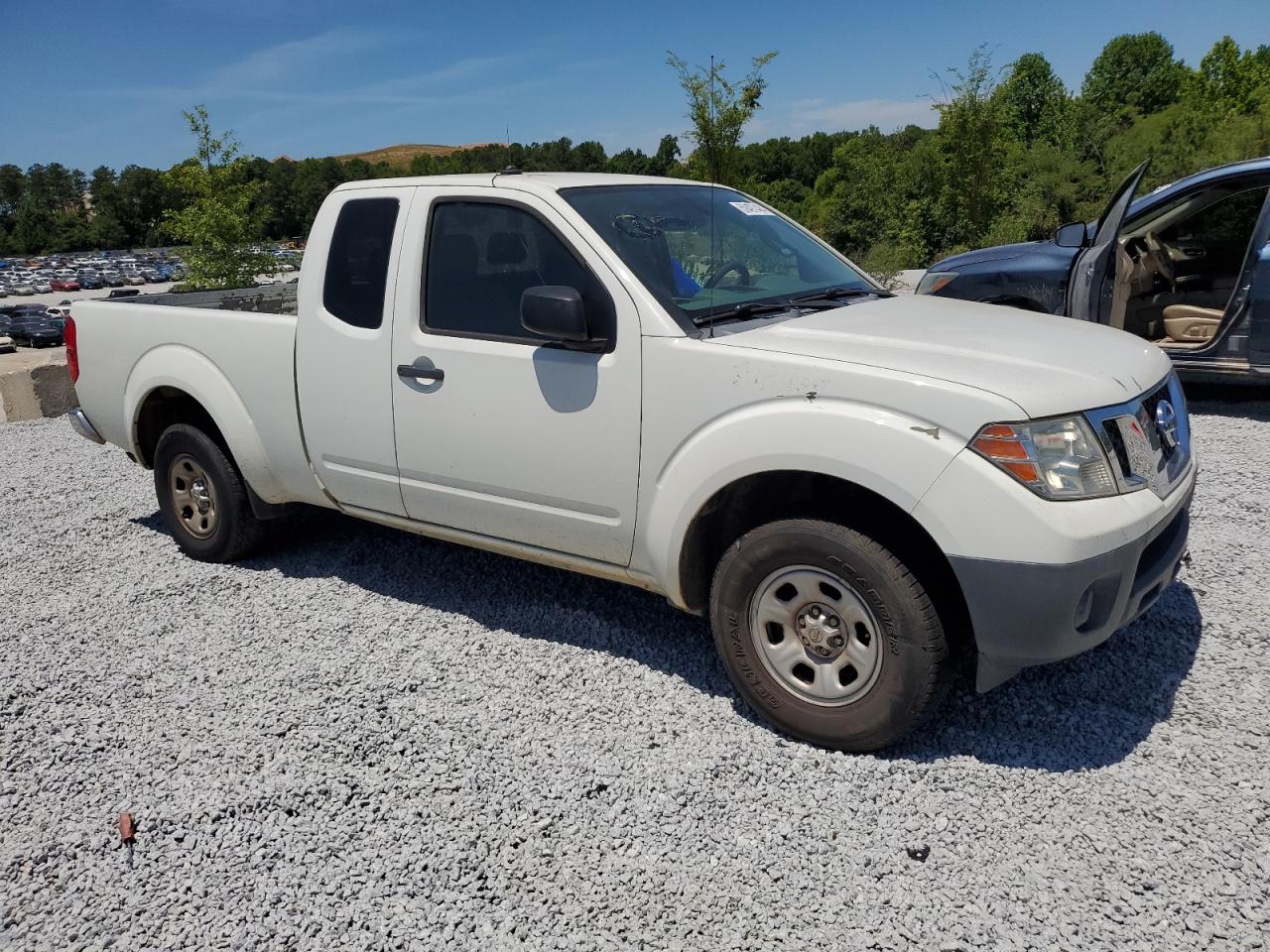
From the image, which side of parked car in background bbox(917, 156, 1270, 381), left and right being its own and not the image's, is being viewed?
left

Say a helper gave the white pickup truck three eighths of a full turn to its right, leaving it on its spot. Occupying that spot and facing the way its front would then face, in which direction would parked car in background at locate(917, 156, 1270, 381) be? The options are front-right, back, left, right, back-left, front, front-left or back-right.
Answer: back-right

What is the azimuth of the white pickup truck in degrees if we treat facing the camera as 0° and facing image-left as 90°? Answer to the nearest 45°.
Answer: approximately 315°

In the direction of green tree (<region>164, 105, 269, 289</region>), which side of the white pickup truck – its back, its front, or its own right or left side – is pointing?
back

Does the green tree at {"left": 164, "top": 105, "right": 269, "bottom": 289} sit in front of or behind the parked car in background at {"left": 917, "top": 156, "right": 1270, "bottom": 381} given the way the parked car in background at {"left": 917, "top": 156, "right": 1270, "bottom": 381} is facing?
in front
